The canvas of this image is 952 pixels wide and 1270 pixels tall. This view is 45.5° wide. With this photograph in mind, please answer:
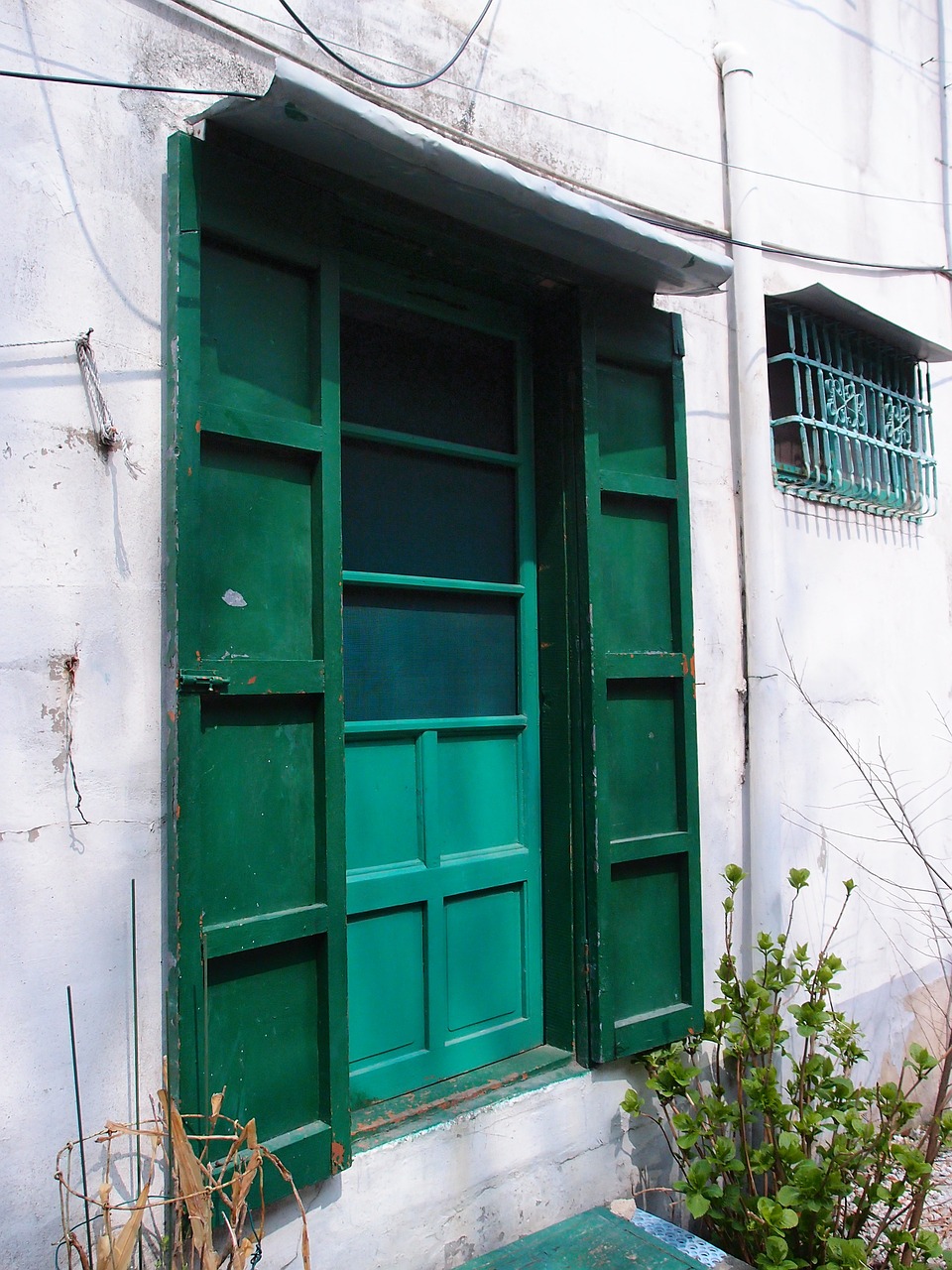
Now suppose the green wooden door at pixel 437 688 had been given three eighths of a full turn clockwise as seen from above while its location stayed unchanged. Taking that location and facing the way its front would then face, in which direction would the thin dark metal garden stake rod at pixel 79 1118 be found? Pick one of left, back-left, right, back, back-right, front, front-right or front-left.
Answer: front-left

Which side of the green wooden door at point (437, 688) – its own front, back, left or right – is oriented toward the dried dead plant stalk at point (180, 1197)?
right

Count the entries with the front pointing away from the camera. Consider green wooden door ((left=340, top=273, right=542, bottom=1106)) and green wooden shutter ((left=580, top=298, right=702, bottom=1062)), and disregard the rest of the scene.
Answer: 0

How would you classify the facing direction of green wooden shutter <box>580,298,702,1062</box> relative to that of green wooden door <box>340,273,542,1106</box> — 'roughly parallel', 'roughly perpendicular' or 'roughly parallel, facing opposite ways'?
roughly parallel

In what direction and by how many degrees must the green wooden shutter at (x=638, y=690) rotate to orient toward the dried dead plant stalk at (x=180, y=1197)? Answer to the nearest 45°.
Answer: approximately 90° to its right
